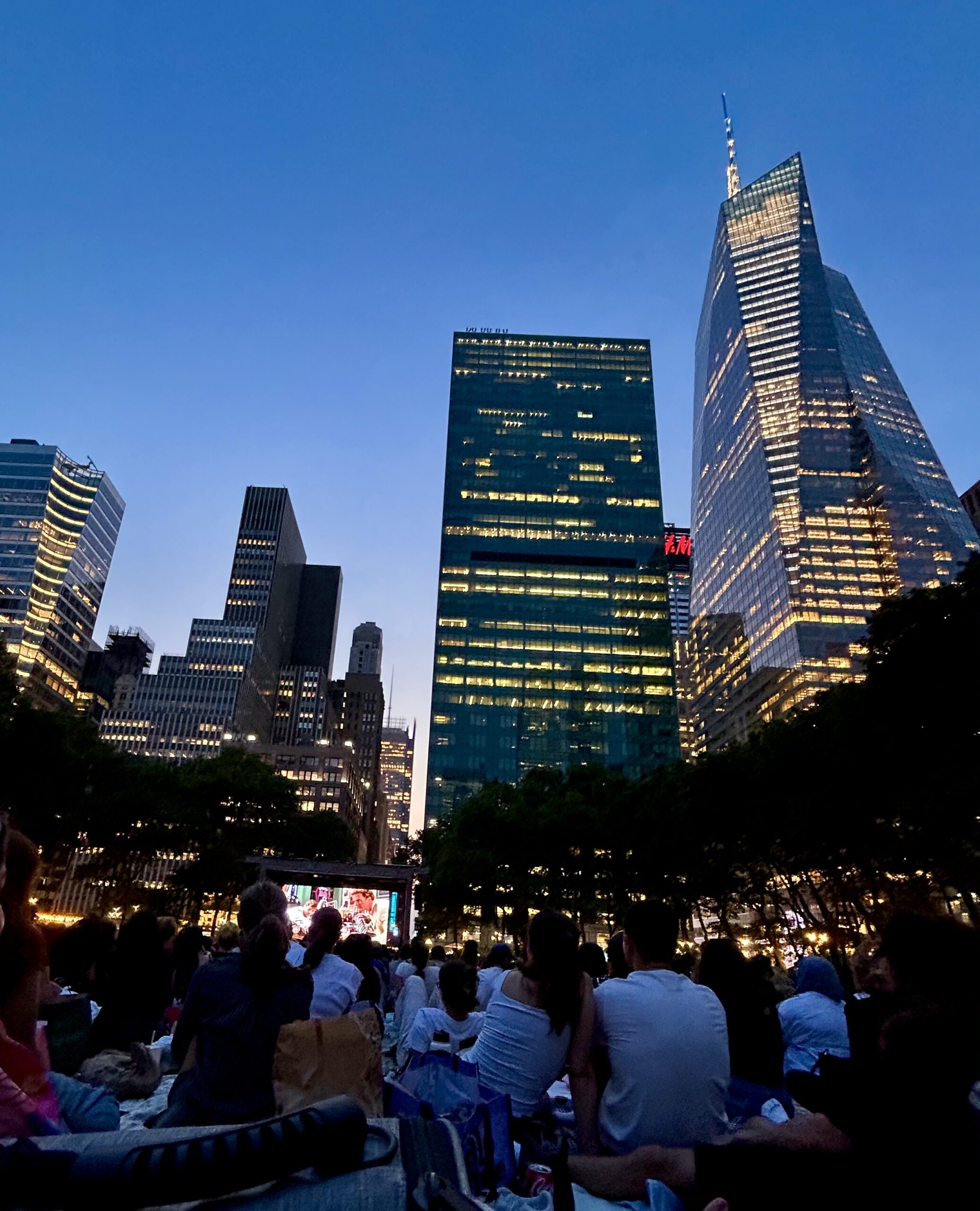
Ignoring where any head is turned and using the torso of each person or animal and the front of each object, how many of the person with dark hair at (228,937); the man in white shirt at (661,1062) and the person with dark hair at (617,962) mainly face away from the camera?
3

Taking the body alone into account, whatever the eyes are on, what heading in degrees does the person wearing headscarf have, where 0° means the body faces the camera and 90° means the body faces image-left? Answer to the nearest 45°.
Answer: approximately 135°

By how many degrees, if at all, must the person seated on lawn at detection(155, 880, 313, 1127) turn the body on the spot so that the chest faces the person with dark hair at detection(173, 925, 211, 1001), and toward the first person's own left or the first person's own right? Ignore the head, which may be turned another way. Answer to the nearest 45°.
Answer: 0° — they already face them

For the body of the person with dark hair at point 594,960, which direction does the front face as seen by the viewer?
away from the camera

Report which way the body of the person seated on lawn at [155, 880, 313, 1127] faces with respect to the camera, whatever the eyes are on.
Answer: away from the camera

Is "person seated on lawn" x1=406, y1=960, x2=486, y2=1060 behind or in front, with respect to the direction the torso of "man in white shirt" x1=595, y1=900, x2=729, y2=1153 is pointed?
in front

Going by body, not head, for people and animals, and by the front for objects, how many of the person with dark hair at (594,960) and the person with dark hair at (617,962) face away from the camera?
2

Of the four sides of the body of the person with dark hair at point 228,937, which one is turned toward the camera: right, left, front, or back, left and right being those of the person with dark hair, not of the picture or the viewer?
back

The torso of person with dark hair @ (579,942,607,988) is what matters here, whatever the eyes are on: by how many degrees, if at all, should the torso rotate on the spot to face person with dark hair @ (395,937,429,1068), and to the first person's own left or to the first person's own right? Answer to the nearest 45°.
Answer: approximately 90° to the first person's own left

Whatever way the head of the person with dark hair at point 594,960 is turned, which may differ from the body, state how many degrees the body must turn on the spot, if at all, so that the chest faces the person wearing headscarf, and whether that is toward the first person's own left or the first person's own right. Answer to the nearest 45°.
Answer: approximately 135° to the first person's own right

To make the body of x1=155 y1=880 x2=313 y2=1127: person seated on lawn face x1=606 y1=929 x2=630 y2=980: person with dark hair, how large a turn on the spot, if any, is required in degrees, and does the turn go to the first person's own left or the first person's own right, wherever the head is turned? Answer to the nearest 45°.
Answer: approximately 45° to the first person's own right

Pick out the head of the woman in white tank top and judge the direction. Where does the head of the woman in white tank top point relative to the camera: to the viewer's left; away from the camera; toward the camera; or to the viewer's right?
away from the camera

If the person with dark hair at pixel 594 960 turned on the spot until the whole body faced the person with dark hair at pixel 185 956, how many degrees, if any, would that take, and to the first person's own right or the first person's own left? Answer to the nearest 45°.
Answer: approximately 90° to the first person's own left

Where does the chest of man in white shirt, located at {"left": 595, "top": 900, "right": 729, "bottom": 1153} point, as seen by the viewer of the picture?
away from the camera

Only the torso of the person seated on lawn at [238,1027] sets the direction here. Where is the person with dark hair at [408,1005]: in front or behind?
in front
